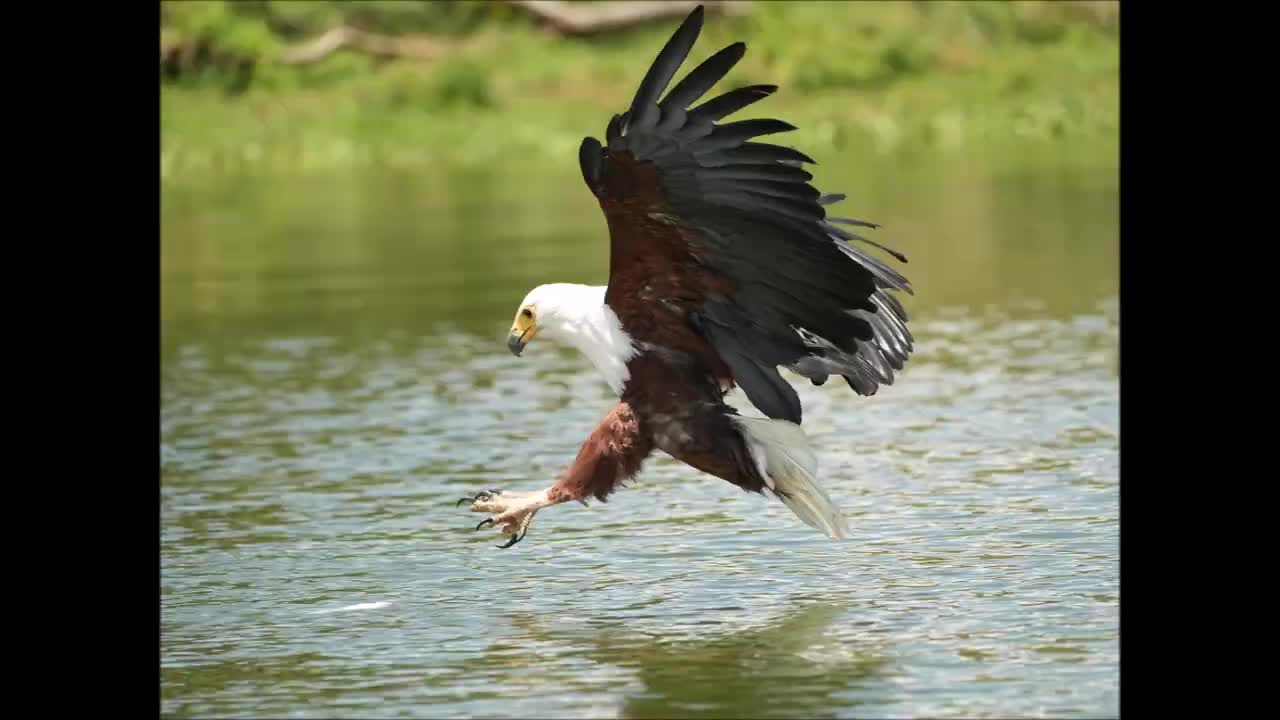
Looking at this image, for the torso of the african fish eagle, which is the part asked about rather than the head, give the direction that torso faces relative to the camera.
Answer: to the viewer's left

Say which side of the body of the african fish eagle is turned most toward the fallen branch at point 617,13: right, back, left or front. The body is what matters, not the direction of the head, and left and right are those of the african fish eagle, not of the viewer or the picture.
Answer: right

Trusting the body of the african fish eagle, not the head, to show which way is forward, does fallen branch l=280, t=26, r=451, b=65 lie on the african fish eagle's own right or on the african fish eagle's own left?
on the african fish eagle's own right
